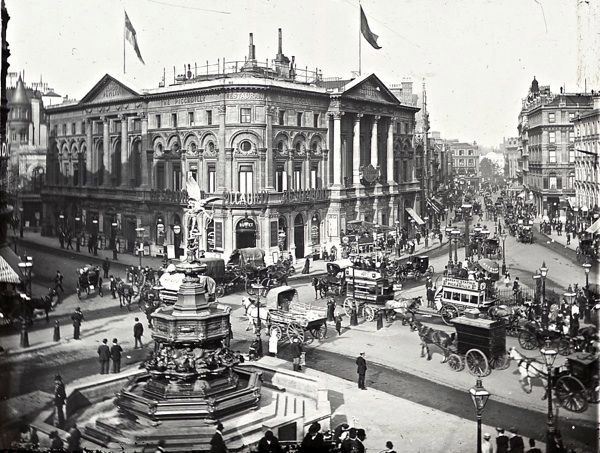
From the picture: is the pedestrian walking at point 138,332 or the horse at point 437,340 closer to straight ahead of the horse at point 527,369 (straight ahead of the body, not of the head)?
the pedestrian walking

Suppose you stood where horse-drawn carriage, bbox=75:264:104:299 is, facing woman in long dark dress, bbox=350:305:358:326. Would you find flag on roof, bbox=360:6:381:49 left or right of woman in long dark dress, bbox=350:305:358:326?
left

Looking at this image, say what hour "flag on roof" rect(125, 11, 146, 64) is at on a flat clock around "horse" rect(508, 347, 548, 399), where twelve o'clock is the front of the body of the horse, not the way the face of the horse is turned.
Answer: The flag on roof is roughly at 1 o'clock from the horse.

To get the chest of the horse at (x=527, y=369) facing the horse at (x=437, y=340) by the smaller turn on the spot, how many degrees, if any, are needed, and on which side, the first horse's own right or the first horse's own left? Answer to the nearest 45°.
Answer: approximately 45° to the first horse's own right

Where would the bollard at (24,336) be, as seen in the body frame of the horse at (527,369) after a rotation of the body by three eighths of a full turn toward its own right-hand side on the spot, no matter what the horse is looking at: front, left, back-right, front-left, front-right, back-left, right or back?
back-left

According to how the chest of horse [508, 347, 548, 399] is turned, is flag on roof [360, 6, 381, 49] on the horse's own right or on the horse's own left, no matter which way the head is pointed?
on the horse's own right

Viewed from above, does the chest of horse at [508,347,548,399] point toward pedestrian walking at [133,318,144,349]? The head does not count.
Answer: yes

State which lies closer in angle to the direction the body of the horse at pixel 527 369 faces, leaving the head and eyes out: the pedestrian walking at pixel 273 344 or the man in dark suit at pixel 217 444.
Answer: the pedestrian walking

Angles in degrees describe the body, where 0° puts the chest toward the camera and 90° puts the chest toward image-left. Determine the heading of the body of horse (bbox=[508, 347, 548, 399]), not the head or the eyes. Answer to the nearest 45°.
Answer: approximately 90°
